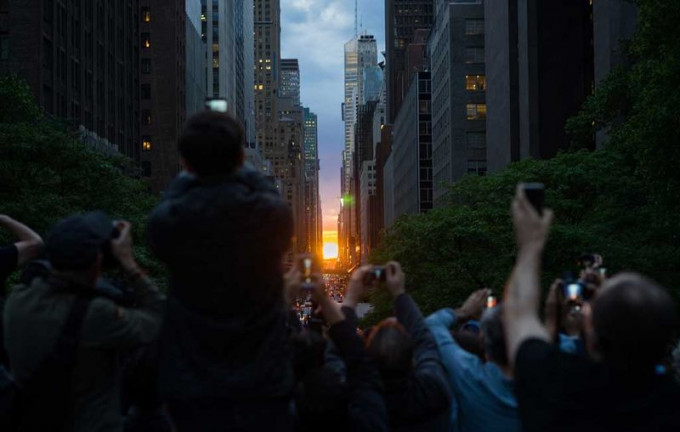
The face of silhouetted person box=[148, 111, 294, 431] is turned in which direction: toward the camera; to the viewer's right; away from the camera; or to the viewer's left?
away from the camera

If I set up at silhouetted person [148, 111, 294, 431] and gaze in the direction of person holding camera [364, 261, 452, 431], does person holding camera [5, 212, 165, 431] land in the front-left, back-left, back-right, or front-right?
back-left

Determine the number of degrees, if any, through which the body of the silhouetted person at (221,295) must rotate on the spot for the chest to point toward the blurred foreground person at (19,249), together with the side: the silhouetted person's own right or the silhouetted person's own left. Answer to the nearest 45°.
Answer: approximately 45° to the silhouetted person's own left

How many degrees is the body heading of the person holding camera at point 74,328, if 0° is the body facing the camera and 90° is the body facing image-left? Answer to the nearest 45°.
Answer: approximately 225°

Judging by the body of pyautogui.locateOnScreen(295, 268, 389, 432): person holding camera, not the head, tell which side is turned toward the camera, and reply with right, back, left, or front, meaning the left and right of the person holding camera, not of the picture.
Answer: back

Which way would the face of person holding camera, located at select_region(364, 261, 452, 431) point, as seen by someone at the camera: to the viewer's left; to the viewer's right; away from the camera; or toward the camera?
away from the camera

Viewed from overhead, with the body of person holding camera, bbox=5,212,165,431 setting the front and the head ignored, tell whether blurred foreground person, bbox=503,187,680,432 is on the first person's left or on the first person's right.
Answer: on the first person's right

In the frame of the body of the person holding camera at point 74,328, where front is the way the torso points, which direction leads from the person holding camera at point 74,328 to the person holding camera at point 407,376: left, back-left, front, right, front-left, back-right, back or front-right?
front-right

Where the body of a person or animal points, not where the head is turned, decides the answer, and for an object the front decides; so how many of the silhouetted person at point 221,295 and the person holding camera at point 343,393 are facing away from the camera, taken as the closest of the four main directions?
2

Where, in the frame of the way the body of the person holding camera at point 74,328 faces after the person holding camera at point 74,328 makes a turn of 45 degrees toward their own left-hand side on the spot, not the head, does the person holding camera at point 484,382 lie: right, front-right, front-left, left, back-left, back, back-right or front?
right

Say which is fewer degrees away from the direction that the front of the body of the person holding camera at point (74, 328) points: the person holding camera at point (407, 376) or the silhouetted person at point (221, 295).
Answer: the person holding camera

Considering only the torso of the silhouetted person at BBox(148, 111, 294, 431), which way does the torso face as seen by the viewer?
away from the camera
